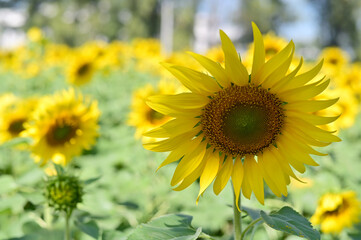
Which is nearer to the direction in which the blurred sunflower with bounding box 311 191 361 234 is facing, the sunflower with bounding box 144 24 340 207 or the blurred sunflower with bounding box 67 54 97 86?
the sunflower

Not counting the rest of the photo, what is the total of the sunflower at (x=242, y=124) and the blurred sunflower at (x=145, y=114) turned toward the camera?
2

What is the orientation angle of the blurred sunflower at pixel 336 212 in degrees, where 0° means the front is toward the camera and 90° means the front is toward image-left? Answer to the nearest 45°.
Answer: approximately 45°

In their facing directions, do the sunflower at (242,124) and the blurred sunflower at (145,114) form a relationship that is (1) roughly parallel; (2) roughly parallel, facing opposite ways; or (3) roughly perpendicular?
roughly parallel

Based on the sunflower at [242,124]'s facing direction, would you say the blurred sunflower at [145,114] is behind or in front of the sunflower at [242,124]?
behind

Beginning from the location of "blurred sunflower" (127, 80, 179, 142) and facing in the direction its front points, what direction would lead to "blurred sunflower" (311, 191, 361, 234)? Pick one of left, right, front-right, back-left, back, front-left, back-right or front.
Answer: front-left

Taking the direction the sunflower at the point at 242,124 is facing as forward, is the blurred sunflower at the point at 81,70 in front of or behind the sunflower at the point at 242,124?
behind

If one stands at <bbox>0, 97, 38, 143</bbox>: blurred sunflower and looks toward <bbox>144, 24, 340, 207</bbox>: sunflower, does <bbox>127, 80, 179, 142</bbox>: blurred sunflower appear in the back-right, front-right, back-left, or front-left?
front-left

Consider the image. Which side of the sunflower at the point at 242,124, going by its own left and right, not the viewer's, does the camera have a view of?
front

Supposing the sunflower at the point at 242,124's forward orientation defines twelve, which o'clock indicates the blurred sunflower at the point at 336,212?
The blurred sunflower is roughly at 7 o'clock from the sunflower.

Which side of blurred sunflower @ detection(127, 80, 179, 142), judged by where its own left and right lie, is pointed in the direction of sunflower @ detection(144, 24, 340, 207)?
front
